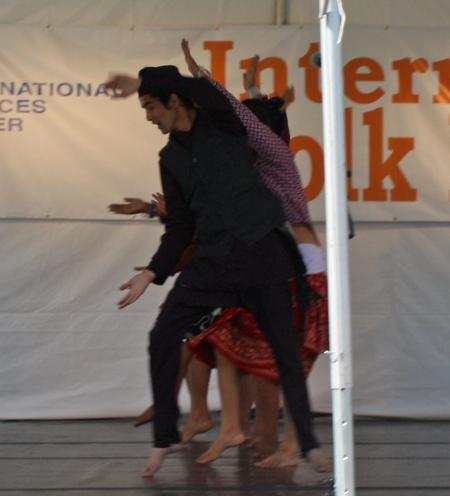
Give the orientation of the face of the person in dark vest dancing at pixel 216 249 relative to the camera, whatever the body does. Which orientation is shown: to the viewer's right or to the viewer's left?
to the viewer's left

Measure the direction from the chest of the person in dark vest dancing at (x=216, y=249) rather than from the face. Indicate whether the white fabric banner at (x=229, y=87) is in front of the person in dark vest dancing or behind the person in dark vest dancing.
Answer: behind

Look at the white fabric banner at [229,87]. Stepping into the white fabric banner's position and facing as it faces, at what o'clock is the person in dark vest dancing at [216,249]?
The person in dark vest dancing is roughly at 12 o'clock from the white fabric banner.

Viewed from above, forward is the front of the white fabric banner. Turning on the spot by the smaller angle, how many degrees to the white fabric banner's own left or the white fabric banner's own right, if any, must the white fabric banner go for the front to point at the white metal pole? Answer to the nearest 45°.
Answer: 0° — it already faces it

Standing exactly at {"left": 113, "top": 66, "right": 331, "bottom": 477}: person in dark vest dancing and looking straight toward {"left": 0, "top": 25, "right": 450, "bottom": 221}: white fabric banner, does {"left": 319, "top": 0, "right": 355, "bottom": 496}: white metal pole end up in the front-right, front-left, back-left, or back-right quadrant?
back-right
